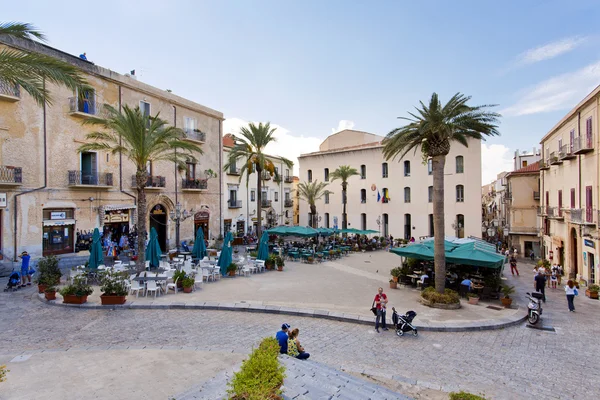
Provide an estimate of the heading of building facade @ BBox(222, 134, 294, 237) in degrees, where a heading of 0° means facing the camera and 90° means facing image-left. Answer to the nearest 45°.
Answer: approximately 315°

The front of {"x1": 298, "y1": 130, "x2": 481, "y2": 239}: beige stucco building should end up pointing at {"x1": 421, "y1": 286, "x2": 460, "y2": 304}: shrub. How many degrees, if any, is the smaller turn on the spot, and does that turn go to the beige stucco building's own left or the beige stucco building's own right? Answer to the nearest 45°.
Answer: approximately 45° to the beige stucco building's own left

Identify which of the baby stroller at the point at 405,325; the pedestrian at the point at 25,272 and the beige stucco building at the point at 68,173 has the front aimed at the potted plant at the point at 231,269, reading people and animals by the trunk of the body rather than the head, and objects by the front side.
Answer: the beige stucco building

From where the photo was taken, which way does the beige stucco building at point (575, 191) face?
to the viewer's left

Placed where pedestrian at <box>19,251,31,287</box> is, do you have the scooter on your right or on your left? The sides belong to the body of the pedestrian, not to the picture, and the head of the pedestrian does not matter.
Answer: on your left

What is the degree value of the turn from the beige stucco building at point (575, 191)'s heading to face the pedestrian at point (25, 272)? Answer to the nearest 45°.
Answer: approximately 45° to its left

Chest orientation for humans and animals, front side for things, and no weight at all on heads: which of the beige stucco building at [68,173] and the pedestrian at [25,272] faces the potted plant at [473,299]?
the beige stucco building

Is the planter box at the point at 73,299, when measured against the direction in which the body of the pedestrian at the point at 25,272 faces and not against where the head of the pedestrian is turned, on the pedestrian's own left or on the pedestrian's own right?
on the pedestrian's own left

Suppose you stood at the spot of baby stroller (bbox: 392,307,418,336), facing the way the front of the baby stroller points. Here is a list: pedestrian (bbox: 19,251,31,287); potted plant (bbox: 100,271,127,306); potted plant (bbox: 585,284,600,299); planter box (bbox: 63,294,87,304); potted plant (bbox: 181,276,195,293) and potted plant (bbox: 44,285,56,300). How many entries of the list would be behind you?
5

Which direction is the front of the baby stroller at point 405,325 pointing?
to the viewer's right
